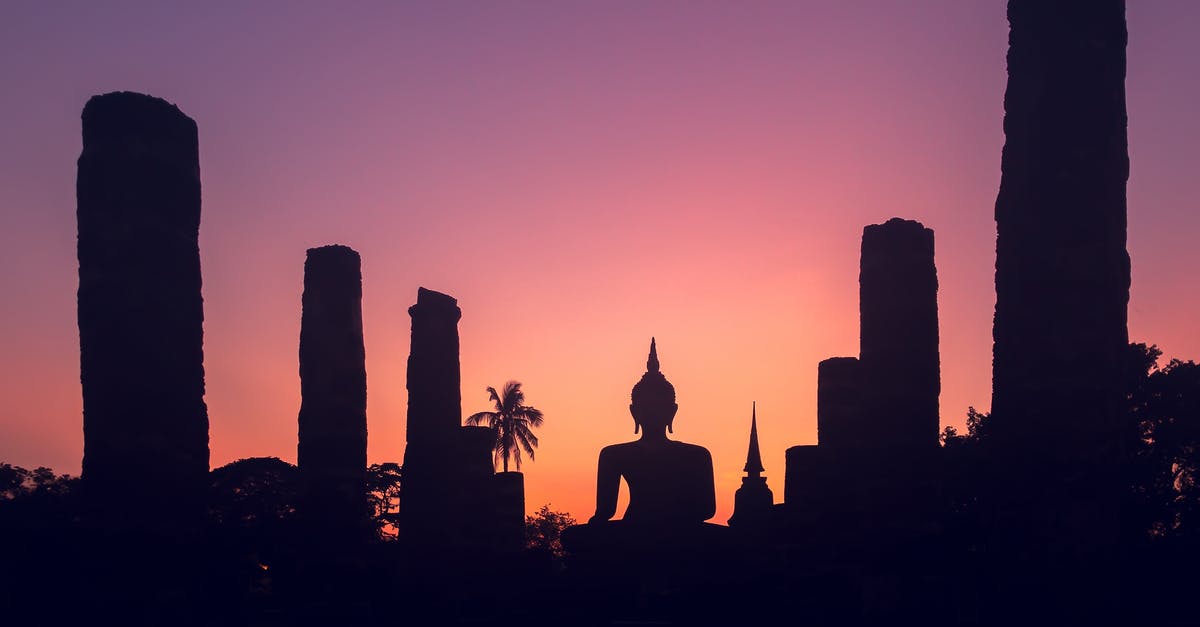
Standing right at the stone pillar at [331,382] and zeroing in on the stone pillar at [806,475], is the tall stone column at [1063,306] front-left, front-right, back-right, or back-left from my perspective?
front-right

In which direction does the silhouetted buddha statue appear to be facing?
toward the camera

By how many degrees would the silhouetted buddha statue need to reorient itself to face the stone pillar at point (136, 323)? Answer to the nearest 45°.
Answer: approximately 45° to its right

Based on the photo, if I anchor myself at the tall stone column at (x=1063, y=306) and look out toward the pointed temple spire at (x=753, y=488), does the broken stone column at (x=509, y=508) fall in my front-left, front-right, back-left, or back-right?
front-left

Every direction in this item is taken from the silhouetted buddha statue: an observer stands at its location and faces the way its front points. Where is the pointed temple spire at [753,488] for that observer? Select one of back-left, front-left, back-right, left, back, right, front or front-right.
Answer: back
